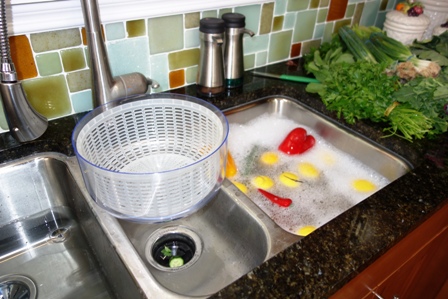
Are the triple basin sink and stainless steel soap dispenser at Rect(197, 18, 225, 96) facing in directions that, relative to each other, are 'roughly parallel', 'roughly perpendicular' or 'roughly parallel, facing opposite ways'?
roughly parallel

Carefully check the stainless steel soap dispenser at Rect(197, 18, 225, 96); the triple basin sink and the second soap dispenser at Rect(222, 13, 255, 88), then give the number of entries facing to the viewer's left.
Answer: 0

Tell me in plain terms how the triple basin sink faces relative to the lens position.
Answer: facing the viewer and to the right of the viewer

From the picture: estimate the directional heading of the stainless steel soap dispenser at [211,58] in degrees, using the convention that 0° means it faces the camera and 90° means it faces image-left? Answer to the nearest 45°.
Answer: approximately 315°

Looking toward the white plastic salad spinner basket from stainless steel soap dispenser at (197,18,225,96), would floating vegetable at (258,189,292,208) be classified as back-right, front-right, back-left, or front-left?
front-left

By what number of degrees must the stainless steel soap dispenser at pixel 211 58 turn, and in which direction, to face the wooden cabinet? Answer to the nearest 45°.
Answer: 0° — it already faces it

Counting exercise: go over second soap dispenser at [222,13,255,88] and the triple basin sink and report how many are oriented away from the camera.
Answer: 0
